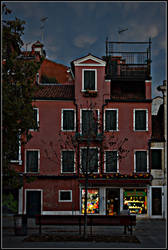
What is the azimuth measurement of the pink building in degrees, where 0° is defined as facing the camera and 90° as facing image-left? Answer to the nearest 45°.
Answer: approximately 0°

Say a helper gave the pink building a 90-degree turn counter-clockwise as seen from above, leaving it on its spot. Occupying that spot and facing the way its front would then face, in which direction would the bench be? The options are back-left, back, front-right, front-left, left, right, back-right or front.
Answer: right

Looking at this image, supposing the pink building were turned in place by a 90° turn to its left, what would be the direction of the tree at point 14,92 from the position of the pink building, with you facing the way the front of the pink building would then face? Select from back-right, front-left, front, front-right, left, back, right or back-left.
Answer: right
